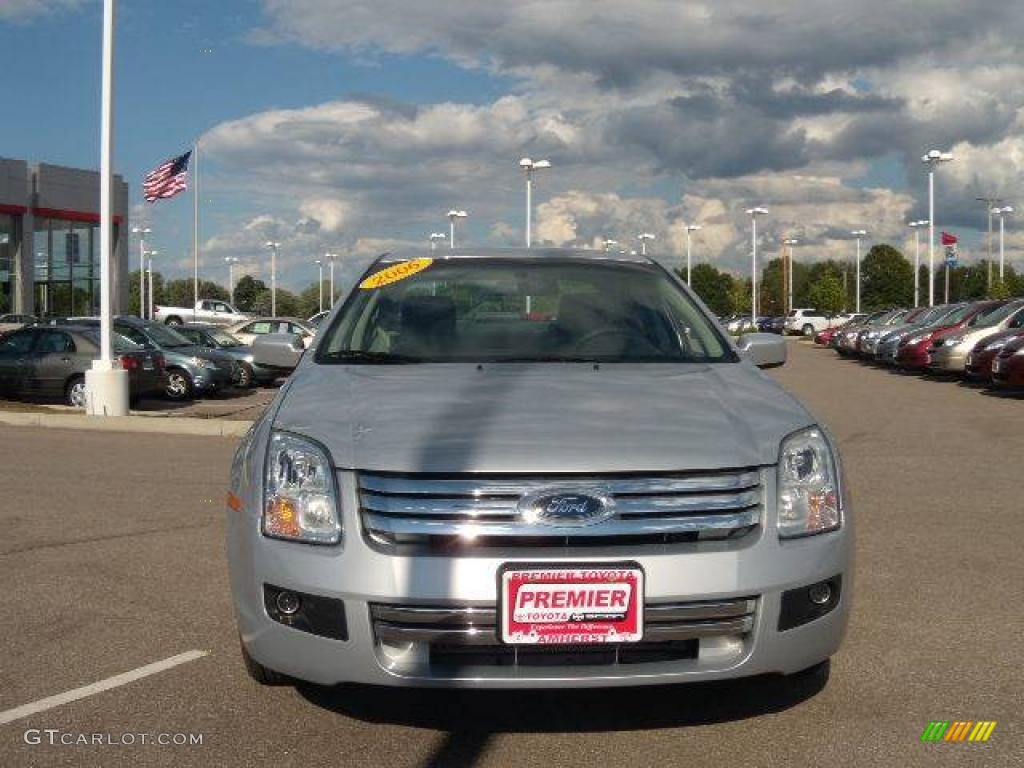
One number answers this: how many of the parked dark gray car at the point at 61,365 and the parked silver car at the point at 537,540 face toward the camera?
1

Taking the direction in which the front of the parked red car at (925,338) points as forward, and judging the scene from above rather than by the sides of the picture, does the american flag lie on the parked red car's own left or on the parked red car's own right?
on the parked red car's own right

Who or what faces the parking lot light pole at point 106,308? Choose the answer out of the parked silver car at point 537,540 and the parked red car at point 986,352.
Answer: the parked red car

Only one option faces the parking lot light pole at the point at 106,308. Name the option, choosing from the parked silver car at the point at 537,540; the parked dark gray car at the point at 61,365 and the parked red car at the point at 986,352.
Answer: the parked red car

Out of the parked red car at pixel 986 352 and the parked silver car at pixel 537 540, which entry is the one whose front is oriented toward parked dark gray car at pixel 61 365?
the parked red car

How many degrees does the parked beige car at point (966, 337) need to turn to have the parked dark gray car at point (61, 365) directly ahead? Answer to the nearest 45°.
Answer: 0° — it already faces it

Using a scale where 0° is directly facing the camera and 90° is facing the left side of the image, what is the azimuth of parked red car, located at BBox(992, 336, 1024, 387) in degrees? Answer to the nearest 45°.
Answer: approximately 45°

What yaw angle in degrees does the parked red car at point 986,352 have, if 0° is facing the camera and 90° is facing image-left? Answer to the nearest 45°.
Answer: approximately 45°

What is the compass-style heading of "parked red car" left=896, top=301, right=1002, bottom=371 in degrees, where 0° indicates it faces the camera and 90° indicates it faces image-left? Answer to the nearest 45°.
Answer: approximately 45°

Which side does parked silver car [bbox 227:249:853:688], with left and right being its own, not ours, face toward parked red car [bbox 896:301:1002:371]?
back

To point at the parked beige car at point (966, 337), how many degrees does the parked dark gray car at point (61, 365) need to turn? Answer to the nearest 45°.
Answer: approximately 135° to its right
